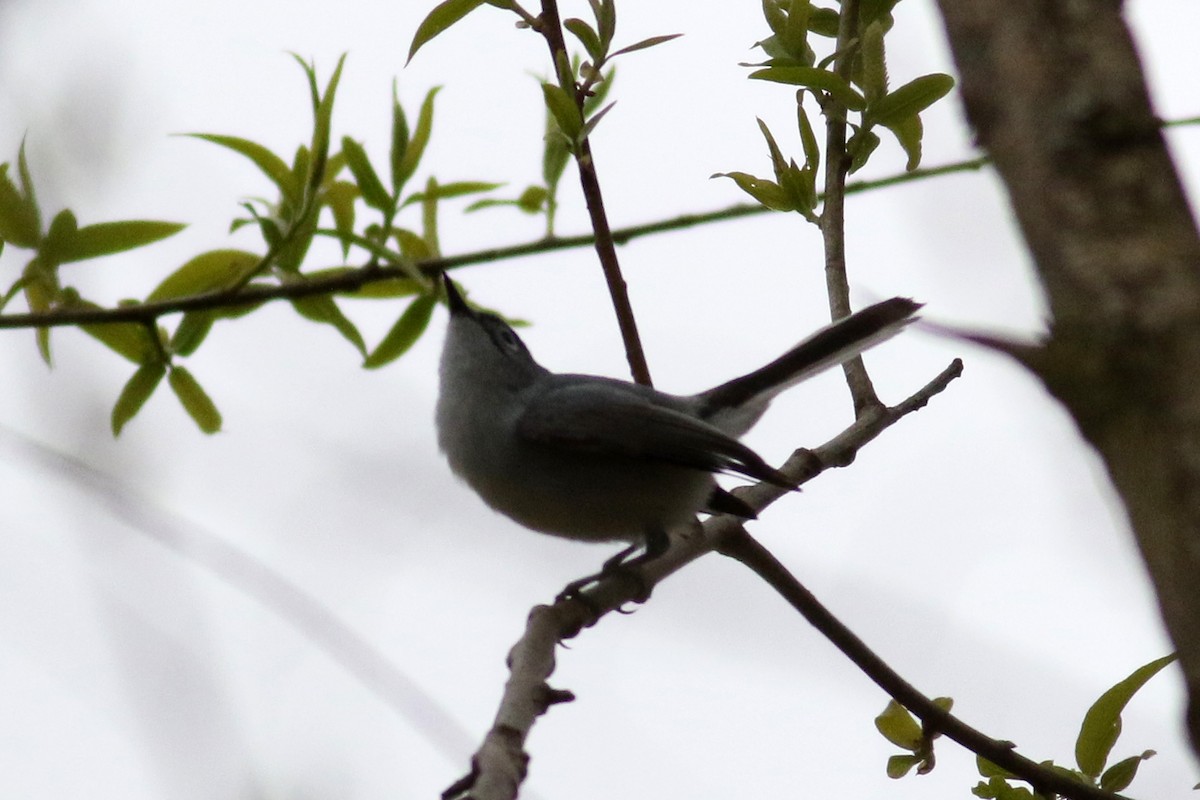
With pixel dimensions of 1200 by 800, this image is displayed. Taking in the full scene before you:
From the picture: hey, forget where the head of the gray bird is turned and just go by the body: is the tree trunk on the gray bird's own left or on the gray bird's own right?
on the gray bird's own left

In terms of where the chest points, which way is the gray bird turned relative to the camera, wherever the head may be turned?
to the viewer's left
